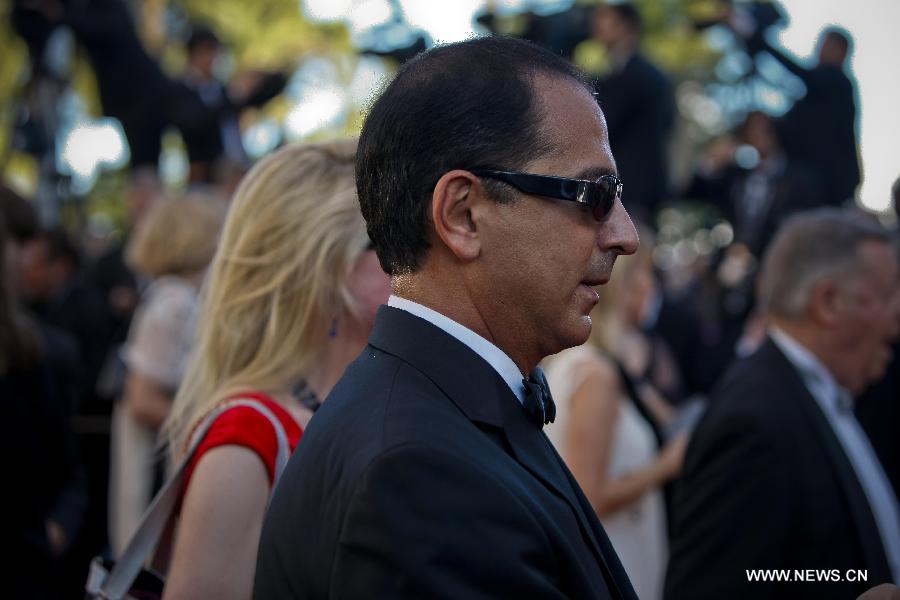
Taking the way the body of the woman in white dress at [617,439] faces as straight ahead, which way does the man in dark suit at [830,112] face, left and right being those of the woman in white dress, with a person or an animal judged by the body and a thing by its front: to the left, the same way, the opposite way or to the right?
the opposite way

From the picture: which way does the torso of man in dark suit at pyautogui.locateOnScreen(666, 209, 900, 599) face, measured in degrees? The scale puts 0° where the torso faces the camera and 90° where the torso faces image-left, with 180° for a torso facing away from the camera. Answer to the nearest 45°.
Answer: approximately 270°

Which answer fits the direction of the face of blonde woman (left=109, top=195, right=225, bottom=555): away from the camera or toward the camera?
away from the camera

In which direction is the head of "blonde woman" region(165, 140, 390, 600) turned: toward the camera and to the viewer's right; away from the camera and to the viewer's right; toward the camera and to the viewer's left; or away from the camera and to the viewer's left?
away from the camera and to the viewer's right

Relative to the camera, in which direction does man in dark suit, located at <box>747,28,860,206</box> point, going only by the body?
to the viewer's left

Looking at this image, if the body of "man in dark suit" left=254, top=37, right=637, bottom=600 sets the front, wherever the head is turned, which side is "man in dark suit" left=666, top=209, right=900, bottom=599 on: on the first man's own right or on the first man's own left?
on the first man's own left

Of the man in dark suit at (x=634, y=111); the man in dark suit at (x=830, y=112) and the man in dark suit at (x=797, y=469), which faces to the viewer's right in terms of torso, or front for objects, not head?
the man in dark suit at (x=797, y=469)

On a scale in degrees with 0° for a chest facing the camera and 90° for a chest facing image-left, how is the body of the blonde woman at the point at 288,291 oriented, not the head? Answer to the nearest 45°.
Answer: approximately 270°

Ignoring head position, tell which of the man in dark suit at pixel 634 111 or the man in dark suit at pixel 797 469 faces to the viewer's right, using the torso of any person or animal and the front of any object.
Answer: the man in dark suit at pixel 797 469
